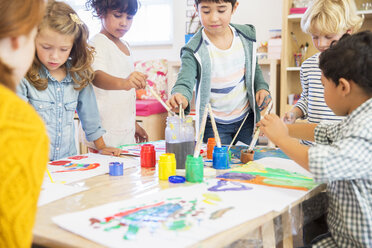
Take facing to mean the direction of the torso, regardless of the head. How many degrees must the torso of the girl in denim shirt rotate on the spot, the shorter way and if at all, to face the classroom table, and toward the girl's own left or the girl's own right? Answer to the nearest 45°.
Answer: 0° — they already face it

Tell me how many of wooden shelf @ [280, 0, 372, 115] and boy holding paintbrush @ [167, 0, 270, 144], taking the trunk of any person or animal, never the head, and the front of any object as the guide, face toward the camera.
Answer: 2

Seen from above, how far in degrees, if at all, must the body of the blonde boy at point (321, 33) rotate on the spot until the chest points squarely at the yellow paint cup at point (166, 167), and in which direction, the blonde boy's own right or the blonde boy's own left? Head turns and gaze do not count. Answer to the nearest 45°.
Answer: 0° — they already face it

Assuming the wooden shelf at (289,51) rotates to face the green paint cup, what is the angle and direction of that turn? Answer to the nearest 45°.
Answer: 0° — it already faces it

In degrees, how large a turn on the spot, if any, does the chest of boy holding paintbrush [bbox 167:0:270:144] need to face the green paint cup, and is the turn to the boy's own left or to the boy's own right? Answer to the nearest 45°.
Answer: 0° — they already face it

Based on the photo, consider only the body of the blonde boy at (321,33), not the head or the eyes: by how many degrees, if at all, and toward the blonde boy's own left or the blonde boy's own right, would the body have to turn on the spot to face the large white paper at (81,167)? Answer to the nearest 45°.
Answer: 0° — they already face it

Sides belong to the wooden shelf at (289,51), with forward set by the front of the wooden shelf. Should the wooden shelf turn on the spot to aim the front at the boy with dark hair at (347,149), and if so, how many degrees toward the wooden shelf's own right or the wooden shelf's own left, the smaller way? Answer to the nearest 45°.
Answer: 0° — it already faces them

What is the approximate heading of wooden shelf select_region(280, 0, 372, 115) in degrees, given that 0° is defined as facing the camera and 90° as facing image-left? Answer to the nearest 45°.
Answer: approximately 0°

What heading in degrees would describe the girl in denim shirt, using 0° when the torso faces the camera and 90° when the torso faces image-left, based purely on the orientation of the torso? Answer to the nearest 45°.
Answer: approximately 0°

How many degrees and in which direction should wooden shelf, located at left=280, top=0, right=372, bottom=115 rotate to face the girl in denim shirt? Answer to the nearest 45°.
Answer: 0° — it already faces them
